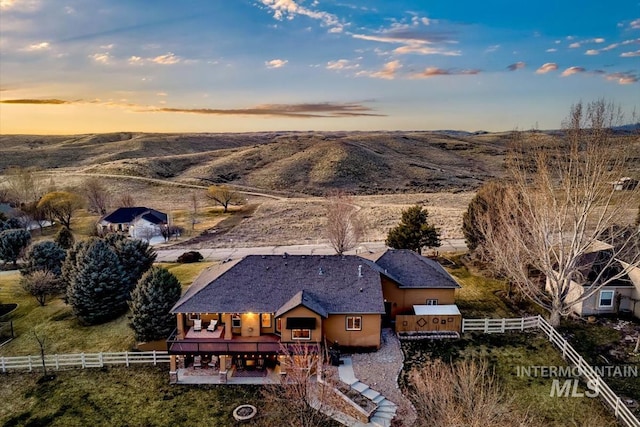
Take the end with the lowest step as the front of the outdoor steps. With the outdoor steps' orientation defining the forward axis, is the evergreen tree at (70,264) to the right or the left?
on its right

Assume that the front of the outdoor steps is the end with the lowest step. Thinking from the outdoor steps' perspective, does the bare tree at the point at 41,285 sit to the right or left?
on its right

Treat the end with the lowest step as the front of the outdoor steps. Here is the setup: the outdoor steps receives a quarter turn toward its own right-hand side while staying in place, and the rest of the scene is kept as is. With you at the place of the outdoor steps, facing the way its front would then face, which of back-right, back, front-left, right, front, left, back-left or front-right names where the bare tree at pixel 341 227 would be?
right

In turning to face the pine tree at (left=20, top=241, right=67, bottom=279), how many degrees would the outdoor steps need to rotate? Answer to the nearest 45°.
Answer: approximately 135° to its right

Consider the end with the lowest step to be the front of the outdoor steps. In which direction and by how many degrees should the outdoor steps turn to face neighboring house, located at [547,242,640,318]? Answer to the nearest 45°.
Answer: approximately 135° to its left

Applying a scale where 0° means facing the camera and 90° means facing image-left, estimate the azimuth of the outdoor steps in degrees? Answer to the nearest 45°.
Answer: approximately 0°

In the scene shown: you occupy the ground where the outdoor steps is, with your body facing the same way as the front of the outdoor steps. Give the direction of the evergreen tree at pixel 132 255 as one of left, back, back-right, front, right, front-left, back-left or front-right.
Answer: back-right

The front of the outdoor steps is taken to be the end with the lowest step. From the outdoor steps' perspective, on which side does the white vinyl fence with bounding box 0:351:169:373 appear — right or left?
on its right

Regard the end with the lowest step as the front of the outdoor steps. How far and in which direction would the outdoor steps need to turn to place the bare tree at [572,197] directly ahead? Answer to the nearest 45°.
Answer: approximately 135° to its left

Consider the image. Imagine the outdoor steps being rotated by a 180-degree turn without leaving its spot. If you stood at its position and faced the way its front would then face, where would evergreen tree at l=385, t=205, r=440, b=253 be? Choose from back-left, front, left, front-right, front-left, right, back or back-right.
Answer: front
